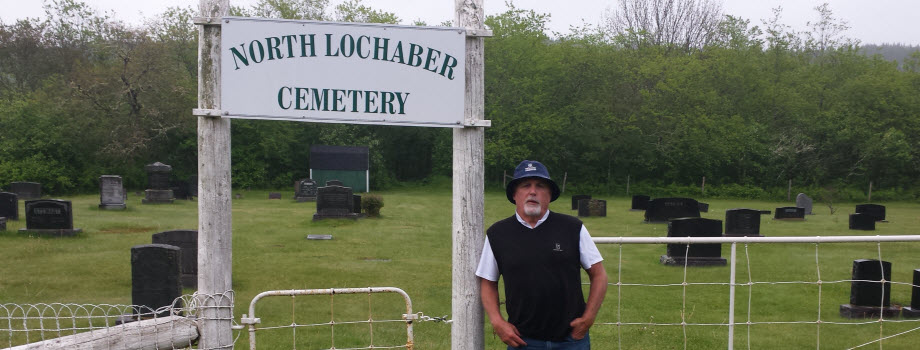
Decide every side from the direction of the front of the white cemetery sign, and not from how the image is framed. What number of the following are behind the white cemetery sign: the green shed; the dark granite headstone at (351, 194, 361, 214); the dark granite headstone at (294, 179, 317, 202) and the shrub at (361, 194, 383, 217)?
4

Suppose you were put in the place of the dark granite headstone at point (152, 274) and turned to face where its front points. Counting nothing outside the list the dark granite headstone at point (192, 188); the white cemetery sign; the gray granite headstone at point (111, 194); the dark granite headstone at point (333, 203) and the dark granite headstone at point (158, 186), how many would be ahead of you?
1

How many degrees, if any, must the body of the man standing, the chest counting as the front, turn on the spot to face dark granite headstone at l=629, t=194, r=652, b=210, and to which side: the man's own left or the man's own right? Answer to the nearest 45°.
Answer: approximately 180°

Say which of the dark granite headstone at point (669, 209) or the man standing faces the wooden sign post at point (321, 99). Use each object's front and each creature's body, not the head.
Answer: the dark granite headstone

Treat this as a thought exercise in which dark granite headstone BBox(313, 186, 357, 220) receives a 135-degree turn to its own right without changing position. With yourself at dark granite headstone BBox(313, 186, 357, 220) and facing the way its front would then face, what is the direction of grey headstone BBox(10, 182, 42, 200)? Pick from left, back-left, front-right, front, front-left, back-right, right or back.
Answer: front

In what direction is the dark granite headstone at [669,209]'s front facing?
toward the camera

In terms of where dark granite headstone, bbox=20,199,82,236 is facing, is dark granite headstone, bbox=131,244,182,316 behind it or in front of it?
in front

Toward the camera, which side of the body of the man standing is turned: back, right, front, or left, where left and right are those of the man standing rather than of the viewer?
front

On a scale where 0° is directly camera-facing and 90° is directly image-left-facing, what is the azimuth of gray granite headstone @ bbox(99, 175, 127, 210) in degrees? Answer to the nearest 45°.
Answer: approximately 0°

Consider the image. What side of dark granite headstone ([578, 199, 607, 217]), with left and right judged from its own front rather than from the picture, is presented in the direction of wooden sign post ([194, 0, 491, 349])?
front

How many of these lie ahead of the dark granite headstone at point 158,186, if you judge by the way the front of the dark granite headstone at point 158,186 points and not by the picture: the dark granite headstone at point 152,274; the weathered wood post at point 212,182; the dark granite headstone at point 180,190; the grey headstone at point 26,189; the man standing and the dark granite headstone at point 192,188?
3

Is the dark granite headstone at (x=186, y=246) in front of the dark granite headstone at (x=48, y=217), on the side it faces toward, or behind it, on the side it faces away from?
in front

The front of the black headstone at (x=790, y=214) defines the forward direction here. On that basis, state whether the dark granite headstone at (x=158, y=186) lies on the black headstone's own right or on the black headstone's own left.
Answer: on the black headstone's own right

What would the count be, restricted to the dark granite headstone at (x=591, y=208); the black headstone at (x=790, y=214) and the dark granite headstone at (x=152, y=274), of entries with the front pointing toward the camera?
3

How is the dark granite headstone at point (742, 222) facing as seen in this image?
toward the camera

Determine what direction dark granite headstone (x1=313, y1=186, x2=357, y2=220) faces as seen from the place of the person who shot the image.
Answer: facing the viewer
